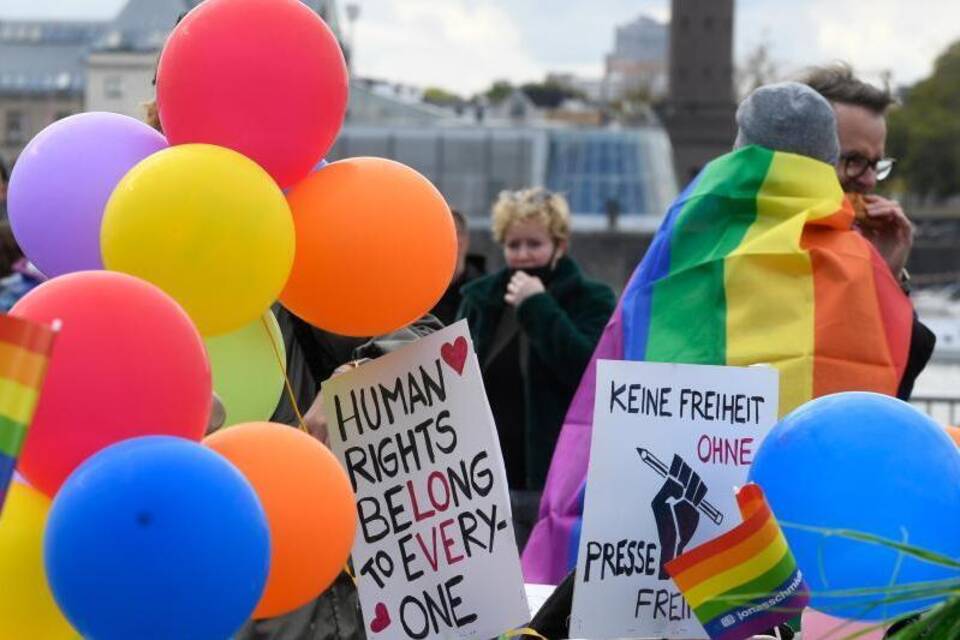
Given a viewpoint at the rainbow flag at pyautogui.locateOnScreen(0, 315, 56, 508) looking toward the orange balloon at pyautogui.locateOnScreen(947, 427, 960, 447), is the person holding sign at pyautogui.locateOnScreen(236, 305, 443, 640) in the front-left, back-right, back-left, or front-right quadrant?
front-left

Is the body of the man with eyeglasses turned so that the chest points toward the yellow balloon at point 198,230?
no

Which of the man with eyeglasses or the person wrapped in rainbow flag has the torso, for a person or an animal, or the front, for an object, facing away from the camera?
the person wrapped in rainbow flag

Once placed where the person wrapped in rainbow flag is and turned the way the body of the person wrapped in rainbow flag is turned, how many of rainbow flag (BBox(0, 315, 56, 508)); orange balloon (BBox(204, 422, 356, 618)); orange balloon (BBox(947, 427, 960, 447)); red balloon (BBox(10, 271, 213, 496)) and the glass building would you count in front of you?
1

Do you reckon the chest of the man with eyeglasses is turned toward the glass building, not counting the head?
no

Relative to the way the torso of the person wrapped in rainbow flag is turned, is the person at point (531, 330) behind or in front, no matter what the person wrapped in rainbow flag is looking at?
in front

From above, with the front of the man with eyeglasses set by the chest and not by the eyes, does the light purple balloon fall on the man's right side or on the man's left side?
on the man's right side

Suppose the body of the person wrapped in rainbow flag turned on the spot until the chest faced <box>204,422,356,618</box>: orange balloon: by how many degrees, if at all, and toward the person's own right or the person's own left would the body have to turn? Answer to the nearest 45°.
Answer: approximately 135° to the person's own left

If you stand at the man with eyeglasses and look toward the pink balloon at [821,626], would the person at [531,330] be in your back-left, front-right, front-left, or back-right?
back-right

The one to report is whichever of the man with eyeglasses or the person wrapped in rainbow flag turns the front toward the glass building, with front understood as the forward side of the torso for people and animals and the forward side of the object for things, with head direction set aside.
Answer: the person wrapped in rainbow flag

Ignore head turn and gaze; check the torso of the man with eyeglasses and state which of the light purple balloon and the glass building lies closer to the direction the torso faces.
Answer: the light purple balloon

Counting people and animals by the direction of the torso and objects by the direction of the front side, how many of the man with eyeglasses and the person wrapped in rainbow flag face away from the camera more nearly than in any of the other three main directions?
1

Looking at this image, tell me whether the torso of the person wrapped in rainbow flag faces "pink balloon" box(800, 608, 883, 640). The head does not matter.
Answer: no

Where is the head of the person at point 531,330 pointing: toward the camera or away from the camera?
toward the camera

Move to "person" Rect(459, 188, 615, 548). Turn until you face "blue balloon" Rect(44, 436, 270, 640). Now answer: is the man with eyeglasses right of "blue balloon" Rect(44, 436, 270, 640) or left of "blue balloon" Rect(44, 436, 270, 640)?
left

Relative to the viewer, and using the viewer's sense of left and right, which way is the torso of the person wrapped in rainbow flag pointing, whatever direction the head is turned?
facing away from the viewer

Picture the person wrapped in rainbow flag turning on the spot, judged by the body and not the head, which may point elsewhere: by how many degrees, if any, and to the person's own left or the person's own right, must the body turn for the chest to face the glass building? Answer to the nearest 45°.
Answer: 0° — they already face it

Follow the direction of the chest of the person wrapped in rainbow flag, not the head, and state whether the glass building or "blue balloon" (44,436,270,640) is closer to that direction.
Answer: the glass building

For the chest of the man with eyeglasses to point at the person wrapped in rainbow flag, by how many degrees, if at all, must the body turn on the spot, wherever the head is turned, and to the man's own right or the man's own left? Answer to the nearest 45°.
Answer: approximately 45° to the man's own right
